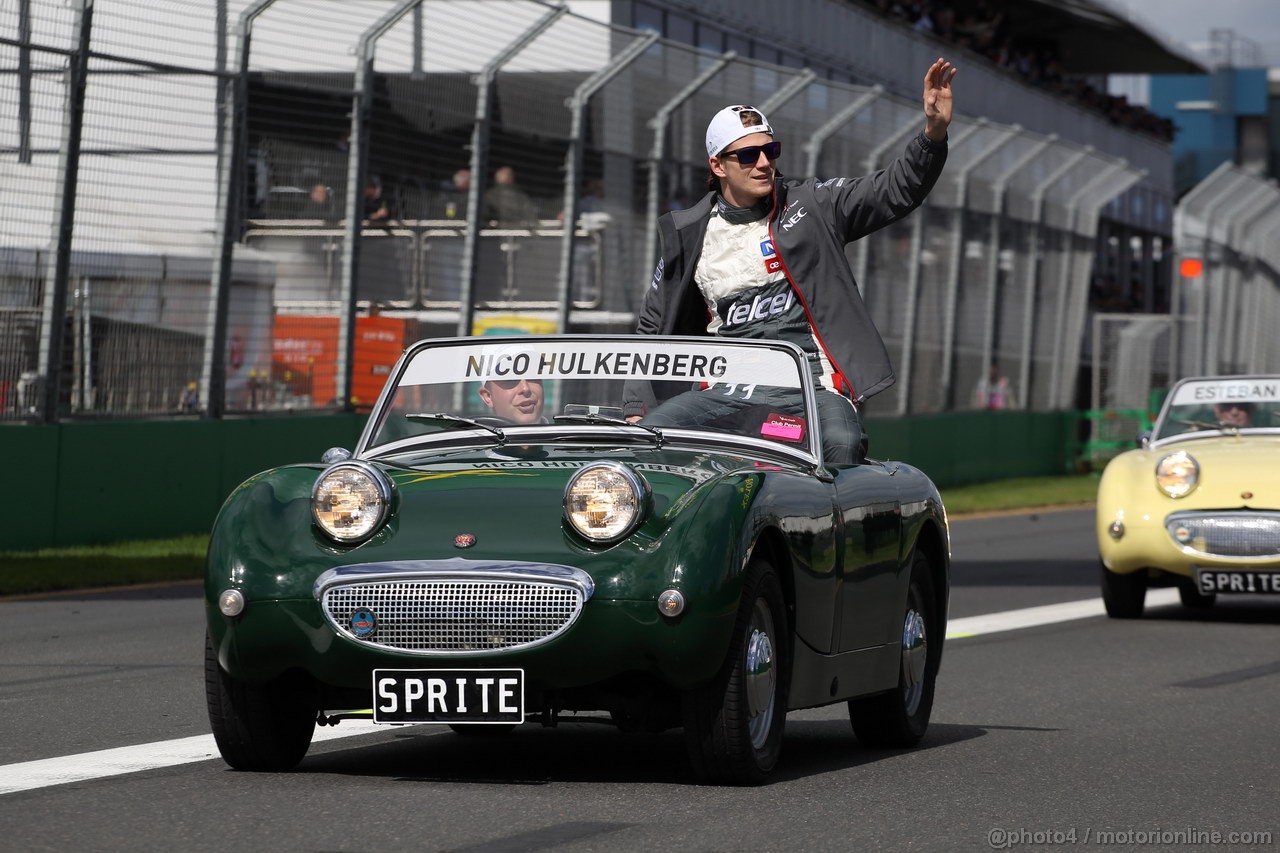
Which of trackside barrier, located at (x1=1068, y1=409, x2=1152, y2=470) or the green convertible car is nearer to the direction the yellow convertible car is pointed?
the green convertible car

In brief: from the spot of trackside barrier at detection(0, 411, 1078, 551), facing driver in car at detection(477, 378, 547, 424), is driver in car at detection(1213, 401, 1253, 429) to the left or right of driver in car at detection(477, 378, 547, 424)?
left

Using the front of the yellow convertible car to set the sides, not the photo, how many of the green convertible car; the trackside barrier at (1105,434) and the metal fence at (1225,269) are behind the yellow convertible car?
2

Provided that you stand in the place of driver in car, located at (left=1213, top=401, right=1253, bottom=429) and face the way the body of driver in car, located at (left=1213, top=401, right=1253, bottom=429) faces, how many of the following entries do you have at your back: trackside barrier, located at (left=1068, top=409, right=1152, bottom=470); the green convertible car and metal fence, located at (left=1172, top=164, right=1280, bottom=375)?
2

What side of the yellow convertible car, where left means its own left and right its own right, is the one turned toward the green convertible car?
front

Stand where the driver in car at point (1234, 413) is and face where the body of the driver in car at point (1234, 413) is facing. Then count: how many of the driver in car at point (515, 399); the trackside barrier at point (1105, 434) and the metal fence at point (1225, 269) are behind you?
2

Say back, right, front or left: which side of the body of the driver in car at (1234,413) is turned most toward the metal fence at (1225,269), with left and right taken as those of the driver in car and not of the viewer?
back

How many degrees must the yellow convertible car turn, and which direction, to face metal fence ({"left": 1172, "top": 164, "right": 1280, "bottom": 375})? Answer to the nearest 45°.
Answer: approximately 180°

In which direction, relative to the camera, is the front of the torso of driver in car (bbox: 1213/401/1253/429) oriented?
toward the camera
